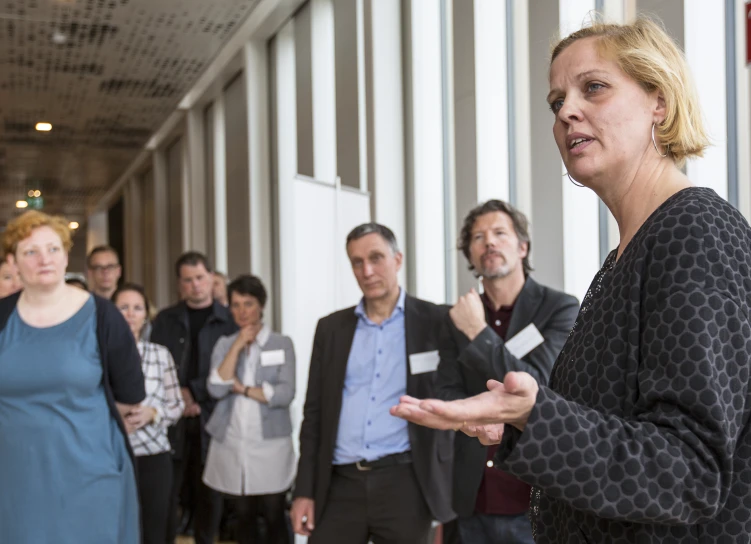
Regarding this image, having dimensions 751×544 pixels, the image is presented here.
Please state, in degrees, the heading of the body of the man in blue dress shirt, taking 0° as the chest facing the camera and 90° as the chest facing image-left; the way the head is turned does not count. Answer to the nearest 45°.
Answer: approximately 0°

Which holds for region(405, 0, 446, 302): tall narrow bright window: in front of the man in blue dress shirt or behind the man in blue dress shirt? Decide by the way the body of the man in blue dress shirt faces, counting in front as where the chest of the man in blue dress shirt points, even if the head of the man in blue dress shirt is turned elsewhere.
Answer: behind

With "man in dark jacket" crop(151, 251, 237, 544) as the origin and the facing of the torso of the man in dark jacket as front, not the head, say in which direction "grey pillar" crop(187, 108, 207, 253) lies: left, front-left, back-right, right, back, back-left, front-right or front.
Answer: back

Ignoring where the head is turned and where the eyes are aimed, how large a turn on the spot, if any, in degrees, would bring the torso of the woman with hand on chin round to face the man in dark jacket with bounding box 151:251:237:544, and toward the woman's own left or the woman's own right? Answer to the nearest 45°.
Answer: approximately 180°

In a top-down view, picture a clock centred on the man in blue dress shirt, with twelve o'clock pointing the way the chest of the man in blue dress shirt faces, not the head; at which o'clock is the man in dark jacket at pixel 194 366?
The man in dark jacket is roughly at 5 o'clock from the man in blue dress shirt.

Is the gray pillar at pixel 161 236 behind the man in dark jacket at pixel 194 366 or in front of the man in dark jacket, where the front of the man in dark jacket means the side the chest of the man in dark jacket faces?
behind
